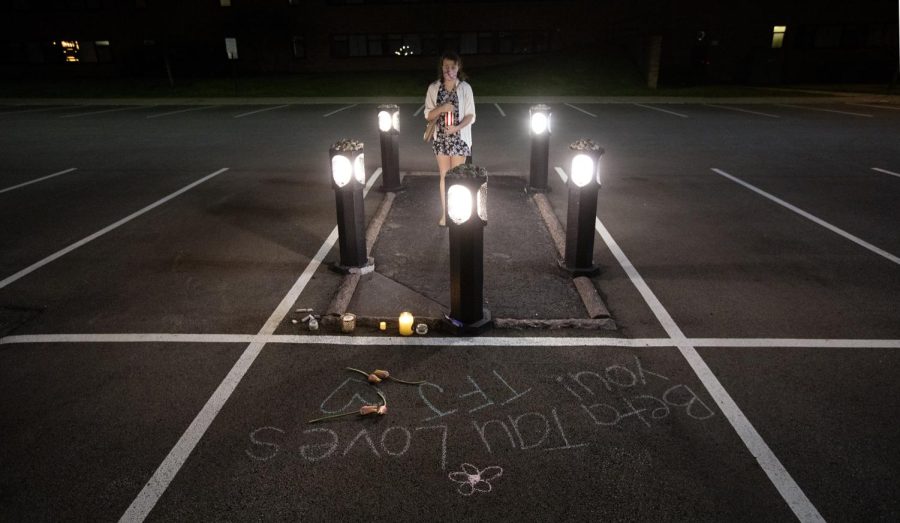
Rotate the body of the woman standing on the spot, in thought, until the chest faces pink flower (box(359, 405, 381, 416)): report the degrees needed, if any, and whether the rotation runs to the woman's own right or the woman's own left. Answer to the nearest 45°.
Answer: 0° — they already face it

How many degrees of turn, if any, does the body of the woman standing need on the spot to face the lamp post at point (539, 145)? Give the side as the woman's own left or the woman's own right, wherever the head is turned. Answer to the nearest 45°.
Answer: approximately 135° to the woman's own left

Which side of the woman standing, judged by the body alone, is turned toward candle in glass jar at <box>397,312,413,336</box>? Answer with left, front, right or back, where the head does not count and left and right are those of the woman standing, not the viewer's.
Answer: front

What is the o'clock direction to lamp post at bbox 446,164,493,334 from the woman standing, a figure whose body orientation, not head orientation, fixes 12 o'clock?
The lamp post is roughly at 12 o'clock from the woman standing.

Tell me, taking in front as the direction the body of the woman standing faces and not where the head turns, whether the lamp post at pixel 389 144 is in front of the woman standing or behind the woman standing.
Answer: behind

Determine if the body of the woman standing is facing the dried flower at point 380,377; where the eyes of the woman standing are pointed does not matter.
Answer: yes

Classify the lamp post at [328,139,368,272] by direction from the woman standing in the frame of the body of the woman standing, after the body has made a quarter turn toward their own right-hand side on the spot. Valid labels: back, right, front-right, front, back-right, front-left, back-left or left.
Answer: front-left

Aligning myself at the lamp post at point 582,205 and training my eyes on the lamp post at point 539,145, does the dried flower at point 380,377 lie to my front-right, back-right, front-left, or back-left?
back-left

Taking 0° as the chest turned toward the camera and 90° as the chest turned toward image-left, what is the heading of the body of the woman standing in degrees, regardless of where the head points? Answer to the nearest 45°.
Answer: approximately 0°

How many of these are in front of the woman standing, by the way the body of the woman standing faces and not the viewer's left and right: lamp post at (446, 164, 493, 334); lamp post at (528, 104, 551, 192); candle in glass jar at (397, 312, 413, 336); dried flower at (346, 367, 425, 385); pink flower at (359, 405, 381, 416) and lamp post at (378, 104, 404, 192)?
4
